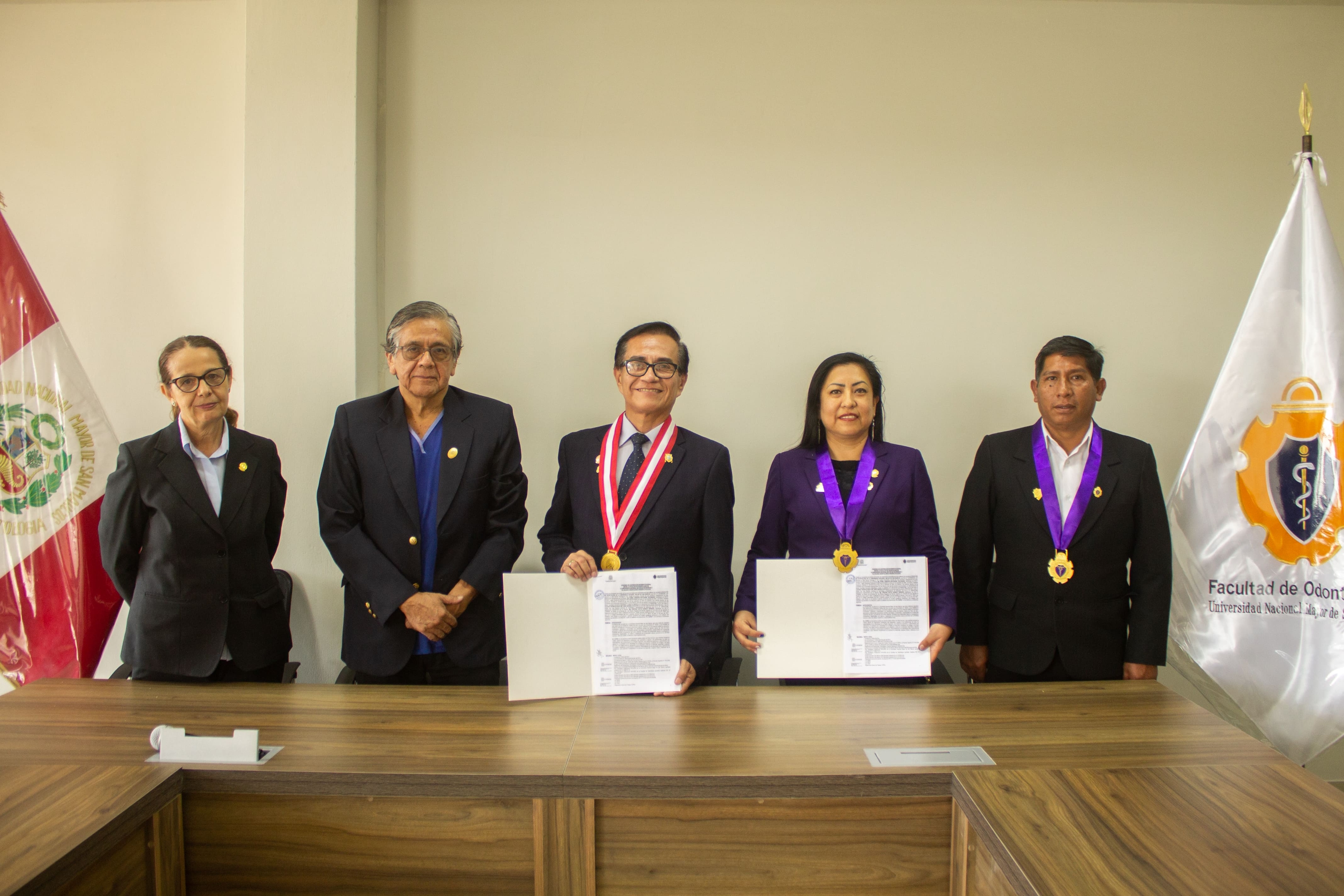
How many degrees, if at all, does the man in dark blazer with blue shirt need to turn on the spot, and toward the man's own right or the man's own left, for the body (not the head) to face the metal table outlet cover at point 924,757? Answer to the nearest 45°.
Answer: approximately 45° to the man's own left

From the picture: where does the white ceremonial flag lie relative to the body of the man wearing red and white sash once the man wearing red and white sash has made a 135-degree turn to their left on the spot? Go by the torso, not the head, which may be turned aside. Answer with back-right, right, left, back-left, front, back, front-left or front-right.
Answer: front-right

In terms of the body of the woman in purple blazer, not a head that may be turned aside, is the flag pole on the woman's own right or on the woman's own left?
on the woman's own left

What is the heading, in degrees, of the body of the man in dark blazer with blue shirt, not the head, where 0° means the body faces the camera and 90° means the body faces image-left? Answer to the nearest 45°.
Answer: approximately 0°

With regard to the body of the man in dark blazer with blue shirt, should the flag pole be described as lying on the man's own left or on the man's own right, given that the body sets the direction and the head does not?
on the man's own left

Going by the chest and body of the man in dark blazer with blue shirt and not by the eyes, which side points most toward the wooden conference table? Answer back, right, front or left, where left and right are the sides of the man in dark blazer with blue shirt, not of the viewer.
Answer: front

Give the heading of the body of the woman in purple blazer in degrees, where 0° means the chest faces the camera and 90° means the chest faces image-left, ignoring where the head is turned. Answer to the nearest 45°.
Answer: approximately 0°

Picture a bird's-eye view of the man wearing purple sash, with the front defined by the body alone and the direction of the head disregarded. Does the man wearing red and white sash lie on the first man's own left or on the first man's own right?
on the first man's own right

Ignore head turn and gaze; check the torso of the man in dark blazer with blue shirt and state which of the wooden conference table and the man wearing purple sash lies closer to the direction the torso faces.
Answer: the wooden conference table
